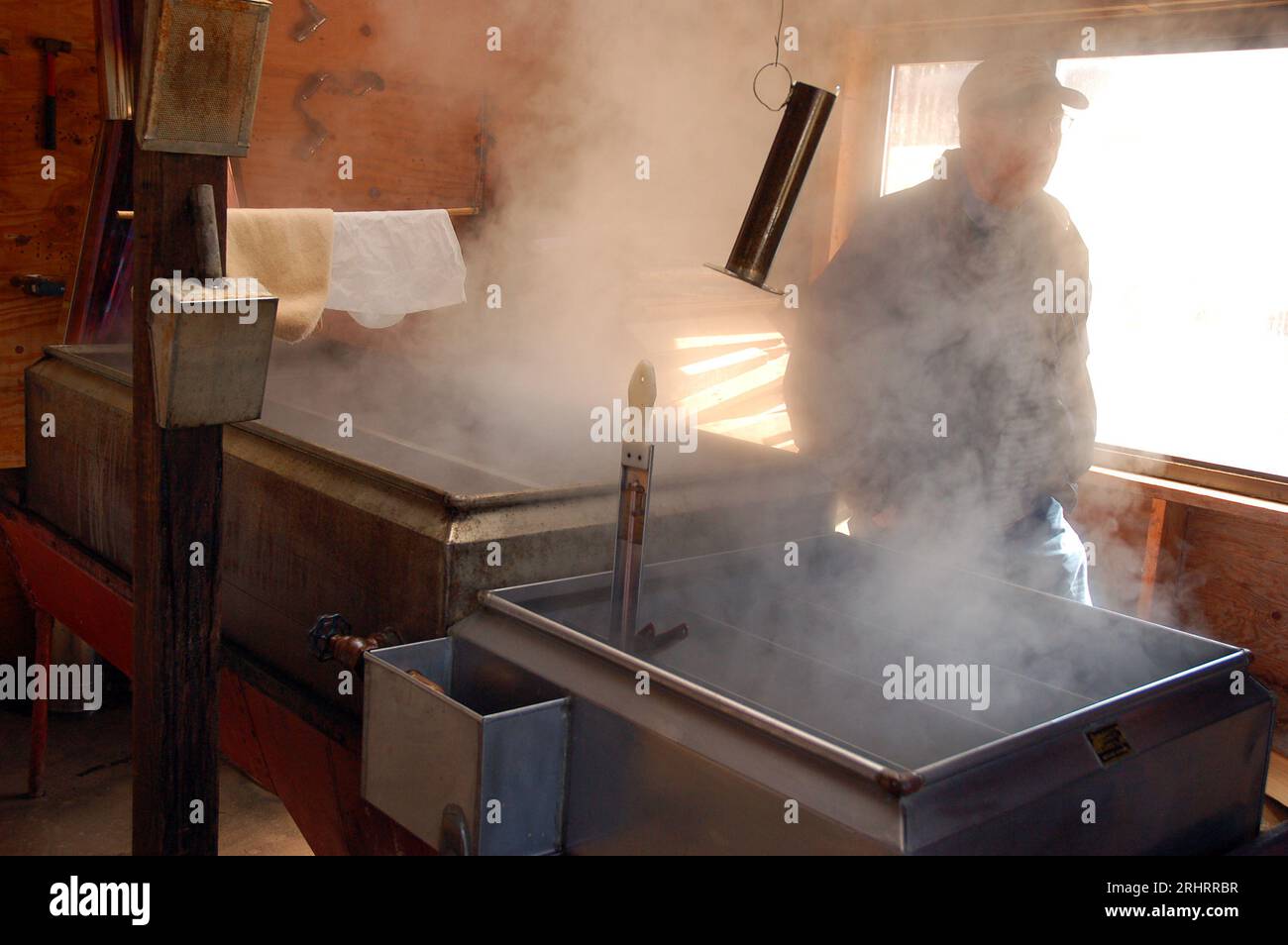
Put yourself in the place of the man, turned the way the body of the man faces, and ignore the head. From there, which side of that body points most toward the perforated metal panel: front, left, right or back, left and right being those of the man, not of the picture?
right

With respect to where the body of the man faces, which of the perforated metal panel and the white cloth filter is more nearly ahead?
the perforated metal panel

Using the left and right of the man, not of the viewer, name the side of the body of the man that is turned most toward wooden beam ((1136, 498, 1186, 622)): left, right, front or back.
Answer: left

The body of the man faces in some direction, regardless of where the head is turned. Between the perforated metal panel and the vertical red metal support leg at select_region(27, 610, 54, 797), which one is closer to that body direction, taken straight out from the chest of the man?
the perforated metal panel

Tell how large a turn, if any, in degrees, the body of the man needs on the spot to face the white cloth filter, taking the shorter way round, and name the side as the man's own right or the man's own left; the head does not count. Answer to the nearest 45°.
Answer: approximately 135° to the man's own right

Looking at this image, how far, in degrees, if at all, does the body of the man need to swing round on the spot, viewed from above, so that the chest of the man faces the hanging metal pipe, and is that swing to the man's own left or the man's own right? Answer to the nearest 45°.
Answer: approximately 45° to the man's own right

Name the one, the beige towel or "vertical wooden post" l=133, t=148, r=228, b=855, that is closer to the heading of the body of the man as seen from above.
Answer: the vertical wooden post
